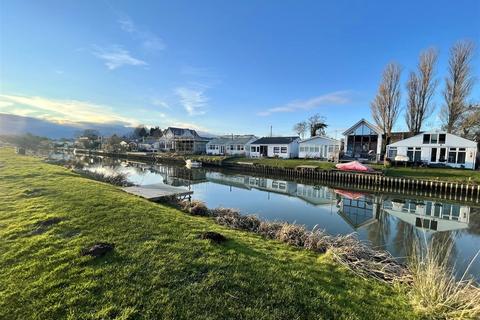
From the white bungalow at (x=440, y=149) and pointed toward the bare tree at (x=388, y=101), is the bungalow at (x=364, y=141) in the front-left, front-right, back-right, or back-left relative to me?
front-left

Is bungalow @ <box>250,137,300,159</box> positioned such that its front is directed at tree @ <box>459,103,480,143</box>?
no

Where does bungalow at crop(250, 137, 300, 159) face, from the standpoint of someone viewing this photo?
facing the viewer and to the left of the viewer

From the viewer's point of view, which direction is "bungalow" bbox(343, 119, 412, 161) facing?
toward the camera

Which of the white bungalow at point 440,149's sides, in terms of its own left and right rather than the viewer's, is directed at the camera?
front

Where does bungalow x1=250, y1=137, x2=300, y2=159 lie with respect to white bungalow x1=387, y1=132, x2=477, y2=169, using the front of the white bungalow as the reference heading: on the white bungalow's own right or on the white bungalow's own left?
on the white bungalow's own right

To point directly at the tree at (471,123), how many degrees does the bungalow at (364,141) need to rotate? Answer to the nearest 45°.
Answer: approximately 90° to its left

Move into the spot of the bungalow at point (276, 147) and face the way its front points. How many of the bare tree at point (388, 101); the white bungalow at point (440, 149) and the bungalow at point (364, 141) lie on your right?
0

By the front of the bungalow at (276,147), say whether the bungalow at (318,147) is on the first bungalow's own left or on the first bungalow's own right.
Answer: on the first bungalow's own left

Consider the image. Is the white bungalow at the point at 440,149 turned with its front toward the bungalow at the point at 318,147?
no

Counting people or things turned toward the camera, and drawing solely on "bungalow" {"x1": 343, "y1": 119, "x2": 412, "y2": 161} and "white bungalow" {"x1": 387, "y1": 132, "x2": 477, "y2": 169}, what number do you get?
2

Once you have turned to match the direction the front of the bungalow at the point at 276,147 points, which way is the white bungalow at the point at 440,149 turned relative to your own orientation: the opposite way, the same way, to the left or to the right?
the same way

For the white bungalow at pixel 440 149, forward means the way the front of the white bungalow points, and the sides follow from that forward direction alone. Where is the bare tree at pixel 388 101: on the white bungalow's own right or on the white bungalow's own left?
on the white bungalow's own right

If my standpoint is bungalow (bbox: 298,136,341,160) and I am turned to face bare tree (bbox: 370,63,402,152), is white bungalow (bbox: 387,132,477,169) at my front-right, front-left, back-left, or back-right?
front-right

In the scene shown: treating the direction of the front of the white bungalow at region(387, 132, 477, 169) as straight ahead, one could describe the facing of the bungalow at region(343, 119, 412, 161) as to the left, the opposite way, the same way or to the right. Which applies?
the same way

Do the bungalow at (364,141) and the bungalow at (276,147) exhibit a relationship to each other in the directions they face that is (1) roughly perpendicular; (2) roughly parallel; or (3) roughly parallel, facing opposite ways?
roughly parallel
